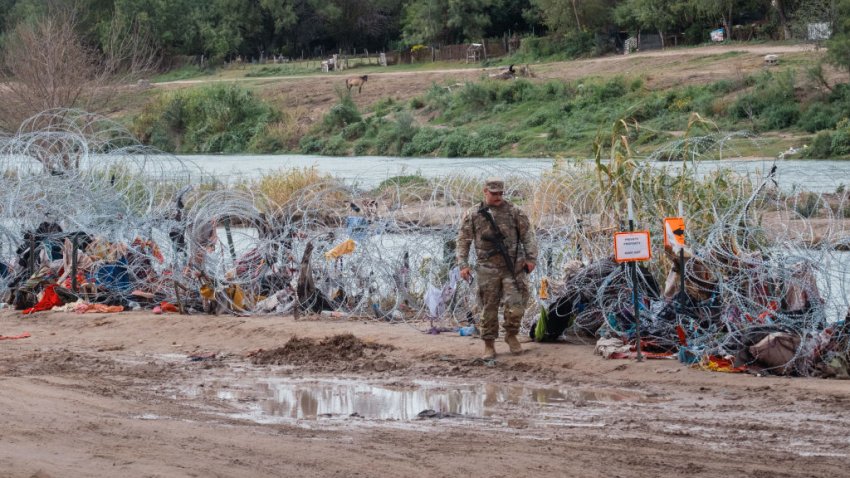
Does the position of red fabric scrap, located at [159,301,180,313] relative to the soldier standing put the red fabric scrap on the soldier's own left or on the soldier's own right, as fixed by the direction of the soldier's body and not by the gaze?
on the soldier's own right

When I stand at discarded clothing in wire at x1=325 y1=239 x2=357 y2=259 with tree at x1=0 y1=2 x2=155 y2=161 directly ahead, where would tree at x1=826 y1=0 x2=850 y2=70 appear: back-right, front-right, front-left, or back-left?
front-right

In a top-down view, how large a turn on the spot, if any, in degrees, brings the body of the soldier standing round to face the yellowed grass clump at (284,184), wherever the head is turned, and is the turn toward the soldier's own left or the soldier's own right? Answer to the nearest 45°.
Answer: approximately 180°

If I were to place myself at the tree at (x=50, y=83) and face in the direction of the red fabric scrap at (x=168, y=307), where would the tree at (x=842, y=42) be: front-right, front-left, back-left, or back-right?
front-left

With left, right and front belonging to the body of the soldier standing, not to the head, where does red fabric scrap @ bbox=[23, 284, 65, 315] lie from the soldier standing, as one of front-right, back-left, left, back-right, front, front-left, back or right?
back-right

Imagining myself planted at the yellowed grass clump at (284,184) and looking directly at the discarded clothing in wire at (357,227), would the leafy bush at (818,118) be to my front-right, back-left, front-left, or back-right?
back-left

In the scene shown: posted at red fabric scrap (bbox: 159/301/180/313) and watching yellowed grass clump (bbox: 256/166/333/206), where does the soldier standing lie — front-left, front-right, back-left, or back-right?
back-right

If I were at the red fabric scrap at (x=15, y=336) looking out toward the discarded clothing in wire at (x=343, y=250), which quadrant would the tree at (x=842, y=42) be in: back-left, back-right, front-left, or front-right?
front-left

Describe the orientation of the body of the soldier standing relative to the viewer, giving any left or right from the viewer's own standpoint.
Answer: facing the viewer

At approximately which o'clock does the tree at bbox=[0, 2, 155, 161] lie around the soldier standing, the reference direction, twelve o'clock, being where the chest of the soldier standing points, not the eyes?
The tree is roughly at 5 o'clock from the soldier standing.

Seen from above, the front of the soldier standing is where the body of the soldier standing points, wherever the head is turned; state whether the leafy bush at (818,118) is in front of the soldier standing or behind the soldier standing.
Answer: behind

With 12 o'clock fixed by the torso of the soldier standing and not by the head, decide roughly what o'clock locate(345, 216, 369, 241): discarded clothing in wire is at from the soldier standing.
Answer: The discarded clothing in wire is roughly at 5 o'clock from the soldier standing.

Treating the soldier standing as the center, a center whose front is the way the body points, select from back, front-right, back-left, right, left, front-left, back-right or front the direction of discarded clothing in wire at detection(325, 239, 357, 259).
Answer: back-right
